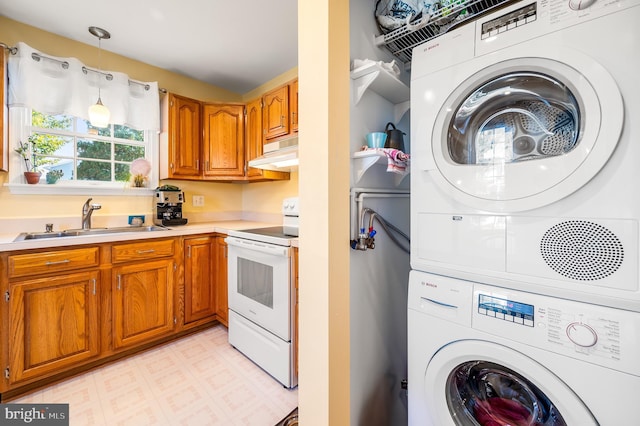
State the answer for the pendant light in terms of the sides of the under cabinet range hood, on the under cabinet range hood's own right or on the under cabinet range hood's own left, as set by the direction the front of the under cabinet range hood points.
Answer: on the under cabinet range hood's own right

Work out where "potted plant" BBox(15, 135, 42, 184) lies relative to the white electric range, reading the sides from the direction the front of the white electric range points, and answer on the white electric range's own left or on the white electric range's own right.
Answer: on the white electric range's own right

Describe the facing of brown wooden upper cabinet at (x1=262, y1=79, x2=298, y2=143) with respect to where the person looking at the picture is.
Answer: facing the viewer and to the left of the viewer

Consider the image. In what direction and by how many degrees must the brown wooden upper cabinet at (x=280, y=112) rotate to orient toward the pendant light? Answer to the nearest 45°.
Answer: approximately 45° to its right

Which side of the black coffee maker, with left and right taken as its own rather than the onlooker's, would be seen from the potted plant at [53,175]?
right

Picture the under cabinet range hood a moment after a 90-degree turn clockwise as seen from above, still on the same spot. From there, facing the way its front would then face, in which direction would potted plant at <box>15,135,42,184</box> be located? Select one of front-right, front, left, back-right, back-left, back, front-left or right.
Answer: front-left

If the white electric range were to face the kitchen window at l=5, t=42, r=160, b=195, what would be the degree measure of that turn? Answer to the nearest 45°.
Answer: approximately 90° to its right

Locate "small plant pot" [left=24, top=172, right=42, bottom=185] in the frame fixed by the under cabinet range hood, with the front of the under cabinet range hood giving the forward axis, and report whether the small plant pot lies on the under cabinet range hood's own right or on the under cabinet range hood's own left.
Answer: on the under cabinet range hood's own right

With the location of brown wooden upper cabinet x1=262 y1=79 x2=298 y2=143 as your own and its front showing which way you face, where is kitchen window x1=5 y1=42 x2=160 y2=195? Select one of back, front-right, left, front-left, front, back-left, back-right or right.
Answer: front-right

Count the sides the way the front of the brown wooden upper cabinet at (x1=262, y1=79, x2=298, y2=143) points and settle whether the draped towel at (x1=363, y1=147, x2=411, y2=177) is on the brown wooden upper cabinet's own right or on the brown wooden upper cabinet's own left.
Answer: on the brown wooden upper cabinet's own left

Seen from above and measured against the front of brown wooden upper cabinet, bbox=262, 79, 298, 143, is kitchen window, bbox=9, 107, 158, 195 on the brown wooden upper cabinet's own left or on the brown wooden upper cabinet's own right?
on the brown wooden upper cabinet's own right

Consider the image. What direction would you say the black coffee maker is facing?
toward the camera

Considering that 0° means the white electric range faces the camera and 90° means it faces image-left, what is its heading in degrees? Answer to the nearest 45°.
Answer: approximately 45°

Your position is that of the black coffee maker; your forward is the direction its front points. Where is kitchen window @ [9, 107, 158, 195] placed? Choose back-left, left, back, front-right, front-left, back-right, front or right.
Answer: right
